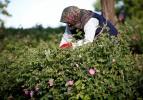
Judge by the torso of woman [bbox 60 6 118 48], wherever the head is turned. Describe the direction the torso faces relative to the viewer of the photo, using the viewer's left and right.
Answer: facing the viewer and to the left of the viewer

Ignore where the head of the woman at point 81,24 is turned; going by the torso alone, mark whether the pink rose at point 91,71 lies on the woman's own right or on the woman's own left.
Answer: on the woman's own left
